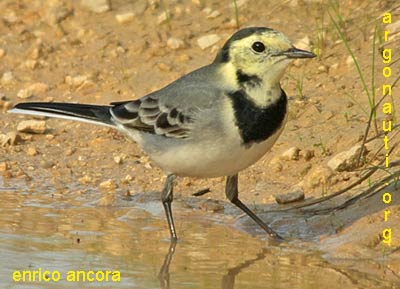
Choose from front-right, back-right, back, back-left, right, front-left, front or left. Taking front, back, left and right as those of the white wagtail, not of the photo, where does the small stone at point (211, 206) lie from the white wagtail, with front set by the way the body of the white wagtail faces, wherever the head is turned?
left

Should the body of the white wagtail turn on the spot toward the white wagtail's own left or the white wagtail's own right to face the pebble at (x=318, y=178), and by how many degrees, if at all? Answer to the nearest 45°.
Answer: approximately 45° to the white wagtail's own left

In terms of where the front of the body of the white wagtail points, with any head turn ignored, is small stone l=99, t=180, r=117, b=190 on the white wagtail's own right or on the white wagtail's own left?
on the white wagtail's own left

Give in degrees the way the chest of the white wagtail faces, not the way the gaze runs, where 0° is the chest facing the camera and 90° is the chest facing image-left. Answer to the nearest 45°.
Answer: approximately 270°
